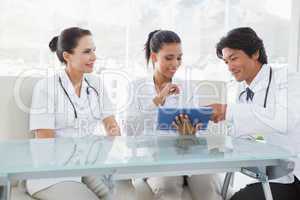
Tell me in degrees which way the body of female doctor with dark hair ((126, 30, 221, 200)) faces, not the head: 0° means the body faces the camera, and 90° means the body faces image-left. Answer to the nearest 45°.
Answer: approximately 315°

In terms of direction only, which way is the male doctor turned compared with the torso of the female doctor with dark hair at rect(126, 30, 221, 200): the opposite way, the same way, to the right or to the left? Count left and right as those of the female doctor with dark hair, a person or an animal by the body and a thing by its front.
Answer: to the right

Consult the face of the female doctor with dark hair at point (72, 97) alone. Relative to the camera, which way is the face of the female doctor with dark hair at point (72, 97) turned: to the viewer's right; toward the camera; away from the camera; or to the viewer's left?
to the viewer's right
